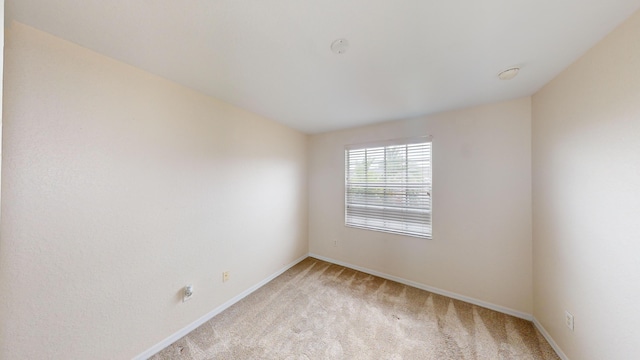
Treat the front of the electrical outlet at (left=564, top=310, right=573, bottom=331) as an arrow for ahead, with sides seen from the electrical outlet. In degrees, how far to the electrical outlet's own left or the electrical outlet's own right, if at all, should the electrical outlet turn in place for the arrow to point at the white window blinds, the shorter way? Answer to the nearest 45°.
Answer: approximately 45° to the electrical outlet's own right

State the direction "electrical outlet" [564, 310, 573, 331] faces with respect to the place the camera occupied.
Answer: facing the viewer and to the left of the viewer
